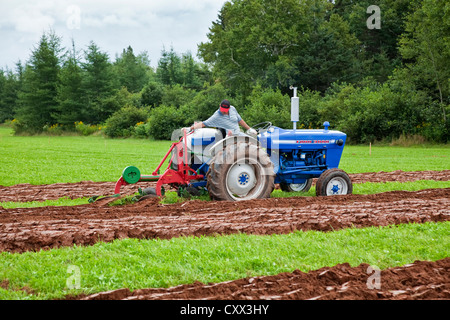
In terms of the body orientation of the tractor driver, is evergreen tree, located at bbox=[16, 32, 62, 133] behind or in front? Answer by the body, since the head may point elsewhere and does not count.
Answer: behind

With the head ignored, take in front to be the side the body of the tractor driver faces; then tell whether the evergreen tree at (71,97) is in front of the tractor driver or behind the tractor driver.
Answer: behind

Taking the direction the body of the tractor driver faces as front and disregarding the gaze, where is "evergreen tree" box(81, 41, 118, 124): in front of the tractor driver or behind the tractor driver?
behind
